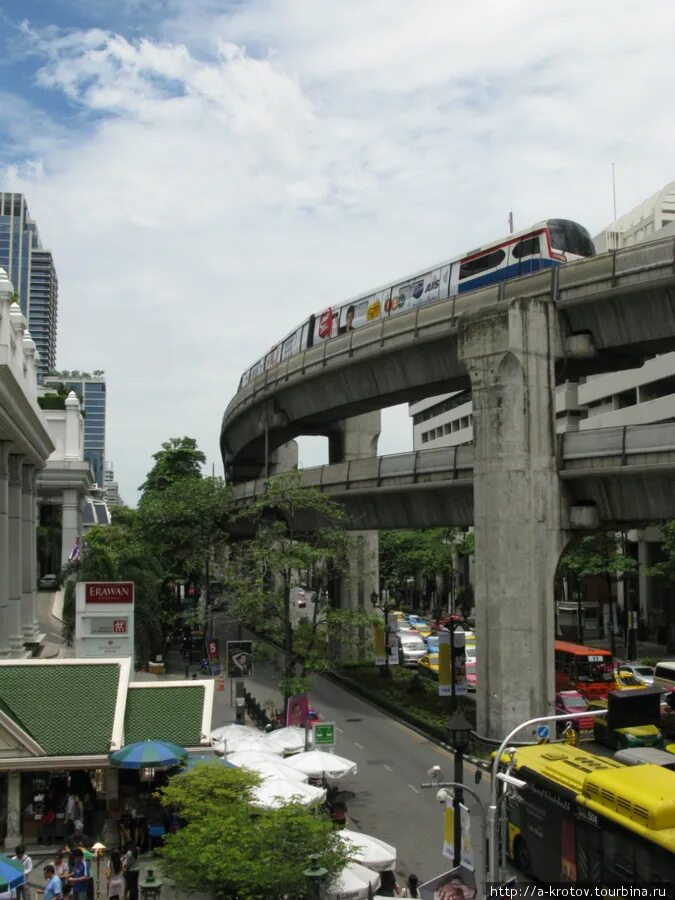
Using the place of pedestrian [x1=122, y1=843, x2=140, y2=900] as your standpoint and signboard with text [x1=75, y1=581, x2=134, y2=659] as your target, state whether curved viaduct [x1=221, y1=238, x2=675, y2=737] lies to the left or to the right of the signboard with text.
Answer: right

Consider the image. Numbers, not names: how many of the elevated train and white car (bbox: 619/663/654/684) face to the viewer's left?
0

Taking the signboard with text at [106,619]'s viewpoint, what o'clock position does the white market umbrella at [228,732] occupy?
The white market umbrella is roughly at 11 o'clock from the signboard with text.

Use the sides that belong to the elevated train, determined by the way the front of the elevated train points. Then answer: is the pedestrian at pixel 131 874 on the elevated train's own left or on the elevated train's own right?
on the elevated train's own right

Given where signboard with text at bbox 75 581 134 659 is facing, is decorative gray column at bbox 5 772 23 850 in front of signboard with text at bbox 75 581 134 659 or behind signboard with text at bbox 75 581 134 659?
in front

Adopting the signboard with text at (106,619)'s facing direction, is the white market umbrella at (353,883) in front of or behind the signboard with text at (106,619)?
in front

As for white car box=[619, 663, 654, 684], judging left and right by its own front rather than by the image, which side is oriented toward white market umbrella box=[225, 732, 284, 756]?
right

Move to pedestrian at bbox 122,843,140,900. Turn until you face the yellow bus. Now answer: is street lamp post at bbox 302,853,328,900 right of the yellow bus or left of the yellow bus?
right

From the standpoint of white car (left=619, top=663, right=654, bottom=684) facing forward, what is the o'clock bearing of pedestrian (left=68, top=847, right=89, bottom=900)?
The pedestrian is roughly at 2 o'clock from the white car.
